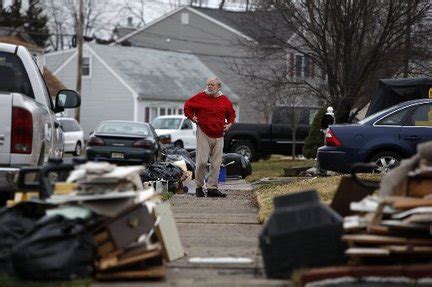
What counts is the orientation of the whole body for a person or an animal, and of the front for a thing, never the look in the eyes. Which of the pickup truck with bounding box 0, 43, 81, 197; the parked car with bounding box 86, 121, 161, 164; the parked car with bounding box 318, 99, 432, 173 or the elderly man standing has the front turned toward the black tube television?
the elderly man standing

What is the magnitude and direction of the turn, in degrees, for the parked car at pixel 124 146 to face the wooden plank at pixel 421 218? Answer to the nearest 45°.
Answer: approximately 180°

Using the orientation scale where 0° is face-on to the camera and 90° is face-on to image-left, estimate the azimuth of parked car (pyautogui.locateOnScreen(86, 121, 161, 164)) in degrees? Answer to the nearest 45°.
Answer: approximately 180°

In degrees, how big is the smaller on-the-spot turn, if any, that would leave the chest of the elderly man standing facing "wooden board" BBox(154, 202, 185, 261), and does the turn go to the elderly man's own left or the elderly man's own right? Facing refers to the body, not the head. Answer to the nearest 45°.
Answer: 0° — they already face it

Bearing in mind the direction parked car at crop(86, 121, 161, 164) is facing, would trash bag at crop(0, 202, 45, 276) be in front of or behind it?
behind

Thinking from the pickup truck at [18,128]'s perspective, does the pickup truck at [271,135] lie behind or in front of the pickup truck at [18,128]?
in front

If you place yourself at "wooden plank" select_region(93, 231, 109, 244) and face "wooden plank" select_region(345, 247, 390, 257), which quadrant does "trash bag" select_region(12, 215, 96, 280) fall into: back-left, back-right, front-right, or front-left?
back-right

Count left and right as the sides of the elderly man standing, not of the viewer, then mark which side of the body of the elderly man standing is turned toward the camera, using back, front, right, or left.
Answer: front

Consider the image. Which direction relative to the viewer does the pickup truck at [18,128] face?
away from the camera

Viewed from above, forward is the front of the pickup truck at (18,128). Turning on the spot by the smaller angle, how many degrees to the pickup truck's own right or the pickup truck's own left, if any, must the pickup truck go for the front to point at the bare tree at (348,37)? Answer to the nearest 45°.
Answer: approximately 45° to the pickup truck's own right

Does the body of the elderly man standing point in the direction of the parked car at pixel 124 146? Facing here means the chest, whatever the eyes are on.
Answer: no

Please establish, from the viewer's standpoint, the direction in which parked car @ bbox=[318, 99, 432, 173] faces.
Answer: facing to the right of the viewer

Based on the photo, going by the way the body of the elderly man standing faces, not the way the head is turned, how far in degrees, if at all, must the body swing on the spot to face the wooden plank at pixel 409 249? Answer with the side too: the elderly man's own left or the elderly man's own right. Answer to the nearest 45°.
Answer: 0° — they already face it

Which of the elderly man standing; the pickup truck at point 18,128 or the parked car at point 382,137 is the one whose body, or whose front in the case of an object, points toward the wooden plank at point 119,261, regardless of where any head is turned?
the elderly man standing

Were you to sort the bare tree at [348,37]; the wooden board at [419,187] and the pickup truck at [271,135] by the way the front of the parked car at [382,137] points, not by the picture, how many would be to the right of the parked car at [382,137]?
1

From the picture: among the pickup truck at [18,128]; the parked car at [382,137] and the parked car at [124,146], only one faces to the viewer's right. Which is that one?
the parked car at [382,137]

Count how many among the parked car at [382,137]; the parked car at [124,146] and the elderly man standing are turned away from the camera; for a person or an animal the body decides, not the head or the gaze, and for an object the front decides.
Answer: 1

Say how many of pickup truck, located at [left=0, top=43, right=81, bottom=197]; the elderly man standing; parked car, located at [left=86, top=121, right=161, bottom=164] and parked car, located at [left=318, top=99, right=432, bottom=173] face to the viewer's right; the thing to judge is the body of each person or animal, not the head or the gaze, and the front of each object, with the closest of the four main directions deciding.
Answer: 1
